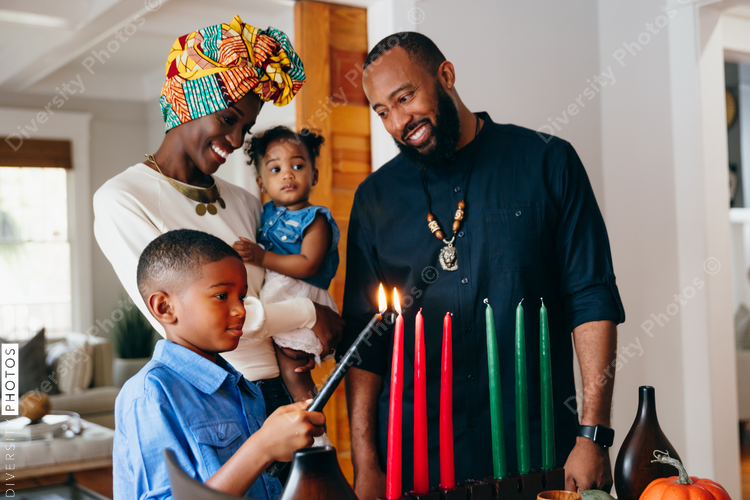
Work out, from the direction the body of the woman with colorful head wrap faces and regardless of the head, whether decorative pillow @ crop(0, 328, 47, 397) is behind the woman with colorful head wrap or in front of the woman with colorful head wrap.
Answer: behind

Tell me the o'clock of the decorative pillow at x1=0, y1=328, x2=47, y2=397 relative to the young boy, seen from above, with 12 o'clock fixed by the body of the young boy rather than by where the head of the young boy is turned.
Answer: The decorative pillow is roughly at 7 o'clock from the young boy.

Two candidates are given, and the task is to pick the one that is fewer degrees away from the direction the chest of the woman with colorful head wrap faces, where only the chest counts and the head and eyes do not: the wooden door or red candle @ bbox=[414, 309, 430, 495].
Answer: the red candle

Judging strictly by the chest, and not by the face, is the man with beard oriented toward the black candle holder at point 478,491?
yes

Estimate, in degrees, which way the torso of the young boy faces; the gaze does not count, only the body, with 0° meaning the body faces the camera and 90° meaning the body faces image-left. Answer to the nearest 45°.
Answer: approximately 315°

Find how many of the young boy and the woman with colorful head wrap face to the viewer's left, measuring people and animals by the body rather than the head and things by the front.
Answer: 0

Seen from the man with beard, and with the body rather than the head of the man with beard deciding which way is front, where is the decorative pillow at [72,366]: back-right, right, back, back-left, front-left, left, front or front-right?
back-right

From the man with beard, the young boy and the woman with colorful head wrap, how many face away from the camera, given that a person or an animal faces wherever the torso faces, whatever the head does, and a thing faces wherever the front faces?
0

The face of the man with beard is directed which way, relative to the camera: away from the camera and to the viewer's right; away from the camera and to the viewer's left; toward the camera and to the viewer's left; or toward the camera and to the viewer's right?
toward the camera and to the viewer's left

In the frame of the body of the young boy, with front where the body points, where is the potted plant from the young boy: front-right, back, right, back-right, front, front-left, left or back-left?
back-left

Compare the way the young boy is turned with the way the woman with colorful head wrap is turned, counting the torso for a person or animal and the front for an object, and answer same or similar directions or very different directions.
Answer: same or similar directions

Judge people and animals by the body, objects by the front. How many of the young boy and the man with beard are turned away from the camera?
0

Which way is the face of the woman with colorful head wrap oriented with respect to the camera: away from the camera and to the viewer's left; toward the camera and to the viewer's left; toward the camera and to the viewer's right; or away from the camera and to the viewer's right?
toward the camera and to the viewer's right

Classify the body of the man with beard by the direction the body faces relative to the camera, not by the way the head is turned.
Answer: toward the camera

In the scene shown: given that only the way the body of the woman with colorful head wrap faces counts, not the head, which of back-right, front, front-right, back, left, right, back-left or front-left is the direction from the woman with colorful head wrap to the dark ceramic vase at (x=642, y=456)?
front

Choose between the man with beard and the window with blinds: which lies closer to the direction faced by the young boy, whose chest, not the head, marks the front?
the man with beard

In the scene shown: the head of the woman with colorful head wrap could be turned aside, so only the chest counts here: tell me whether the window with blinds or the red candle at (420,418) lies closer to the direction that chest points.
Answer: the red candle
